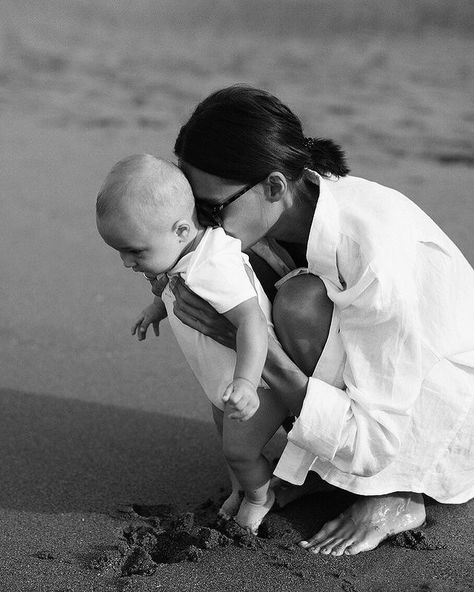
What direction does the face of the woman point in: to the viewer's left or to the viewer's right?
to the viewer's left

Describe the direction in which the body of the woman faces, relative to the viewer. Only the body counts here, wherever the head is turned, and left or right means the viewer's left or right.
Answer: facing to the left of the viewer
